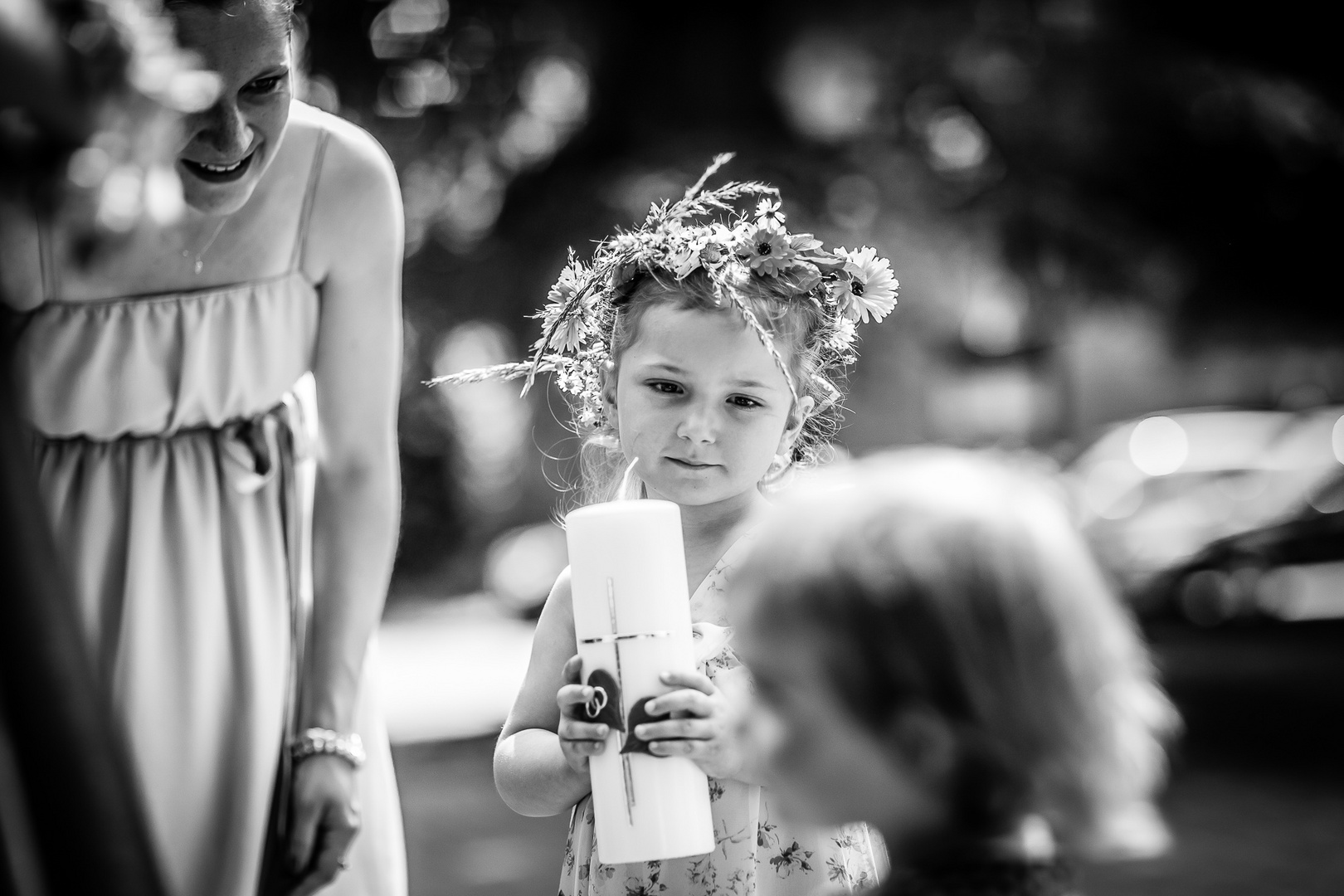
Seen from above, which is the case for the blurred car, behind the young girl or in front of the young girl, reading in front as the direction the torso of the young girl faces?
behind

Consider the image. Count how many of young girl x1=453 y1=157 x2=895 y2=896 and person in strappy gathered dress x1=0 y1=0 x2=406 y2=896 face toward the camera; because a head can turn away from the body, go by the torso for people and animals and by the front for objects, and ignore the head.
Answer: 2

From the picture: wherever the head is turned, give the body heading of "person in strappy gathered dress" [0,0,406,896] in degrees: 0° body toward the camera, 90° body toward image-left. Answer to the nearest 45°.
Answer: approximately 0°

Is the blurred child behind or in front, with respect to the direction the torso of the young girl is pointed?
in front

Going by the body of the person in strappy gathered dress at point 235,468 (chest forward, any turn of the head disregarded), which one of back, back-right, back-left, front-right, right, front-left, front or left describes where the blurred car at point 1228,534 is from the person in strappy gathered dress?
back-left
